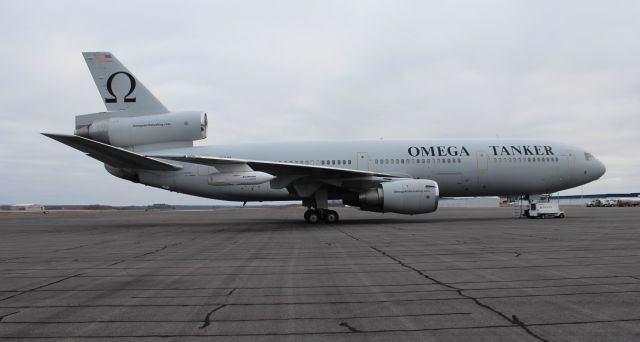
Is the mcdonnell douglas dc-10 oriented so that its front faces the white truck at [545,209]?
yes

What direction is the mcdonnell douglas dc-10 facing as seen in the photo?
to the viewer's right
